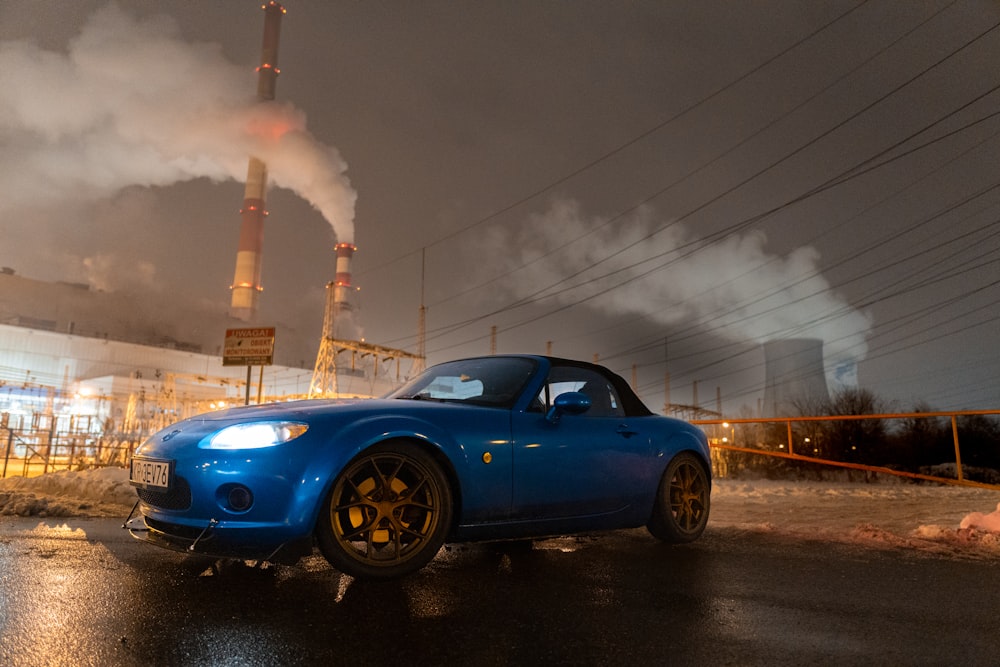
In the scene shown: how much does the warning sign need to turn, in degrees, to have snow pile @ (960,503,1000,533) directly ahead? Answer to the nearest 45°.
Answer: approximately 45° to its left

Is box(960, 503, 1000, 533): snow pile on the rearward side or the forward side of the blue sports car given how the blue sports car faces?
on the rearward side

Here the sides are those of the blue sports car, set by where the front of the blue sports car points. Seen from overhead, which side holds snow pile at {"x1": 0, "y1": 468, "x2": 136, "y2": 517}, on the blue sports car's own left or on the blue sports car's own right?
on the blue sports car's own right

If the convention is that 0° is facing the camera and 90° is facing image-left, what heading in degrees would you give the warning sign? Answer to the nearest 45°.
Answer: approximately 0°

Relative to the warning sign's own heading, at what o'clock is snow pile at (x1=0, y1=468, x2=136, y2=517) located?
The snow pile is roughly at 1 o'clock from the warning sign.

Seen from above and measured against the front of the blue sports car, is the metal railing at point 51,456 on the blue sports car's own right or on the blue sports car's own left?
on the blue sports car's own right

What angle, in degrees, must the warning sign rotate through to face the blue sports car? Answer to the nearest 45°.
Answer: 0° — it already faces it

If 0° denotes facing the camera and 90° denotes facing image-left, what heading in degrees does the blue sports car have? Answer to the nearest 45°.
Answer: approximately 45°

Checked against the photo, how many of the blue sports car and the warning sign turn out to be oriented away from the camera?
0
